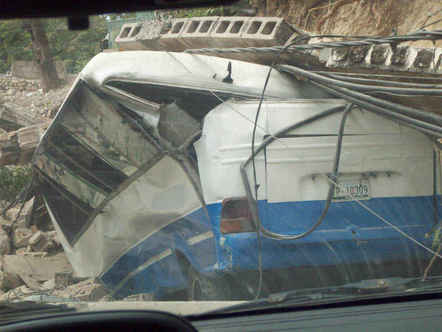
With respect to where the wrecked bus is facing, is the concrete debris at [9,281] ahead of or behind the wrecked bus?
ahead

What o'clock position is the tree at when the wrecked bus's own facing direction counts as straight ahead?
The tree is roughly at 11 o'clock from the wrecked bus.

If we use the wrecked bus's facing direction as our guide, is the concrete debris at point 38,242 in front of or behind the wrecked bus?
in front

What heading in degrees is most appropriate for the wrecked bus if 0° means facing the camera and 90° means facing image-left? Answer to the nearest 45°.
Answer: approximately 135°
